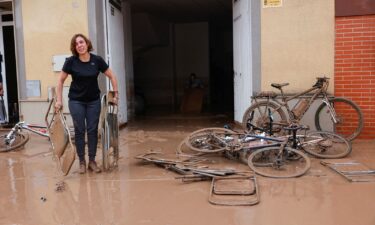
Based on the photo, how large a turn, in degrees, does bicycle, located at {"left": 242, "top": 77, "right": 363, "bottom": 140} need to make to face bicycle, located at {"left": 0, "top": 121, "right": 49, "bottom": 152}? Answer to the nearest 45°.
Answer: approximately 180°

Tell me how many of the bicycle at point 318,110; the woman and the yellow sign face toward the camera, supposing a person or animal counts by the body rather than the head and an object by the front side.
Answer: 2

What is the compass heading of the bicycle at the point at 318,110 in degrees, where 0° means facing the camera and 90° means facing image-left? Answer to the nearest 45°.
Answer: approximately 270°

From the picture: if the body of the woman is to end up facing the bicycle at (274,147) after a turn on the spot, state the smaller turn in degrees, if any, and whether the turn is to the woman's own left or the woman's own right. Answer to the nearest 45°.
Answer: approximately 90° to the woman's own left

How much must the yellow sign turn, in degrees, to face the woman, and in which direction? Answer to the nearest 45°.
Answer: approximately 45° to its right

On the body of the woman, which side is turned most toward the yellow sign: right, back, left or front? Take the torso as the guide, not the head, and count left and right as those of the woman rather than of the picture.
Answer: left

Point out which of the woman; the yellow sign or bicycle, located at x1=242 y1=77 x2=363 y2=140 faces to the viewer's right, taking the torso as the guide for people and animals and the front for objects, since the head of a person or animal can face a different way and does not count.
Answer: the bicycle

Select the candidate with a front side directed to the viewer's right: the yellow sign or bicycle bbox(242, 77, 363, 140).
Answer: the bicycle
